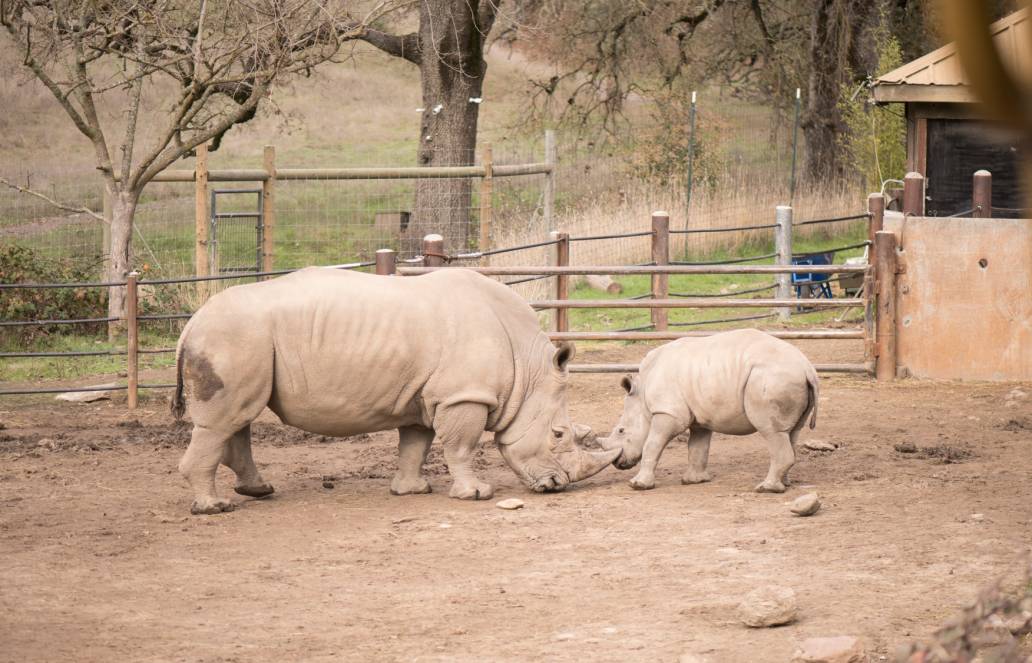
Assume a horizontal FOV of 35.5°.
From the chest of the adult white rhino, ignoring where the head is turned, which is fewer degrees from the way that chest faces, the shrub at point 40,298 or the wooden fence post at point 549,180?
the wooden fence post

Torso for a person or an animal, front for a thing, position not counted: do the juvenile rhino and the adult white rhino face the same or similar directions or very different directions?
very different directions

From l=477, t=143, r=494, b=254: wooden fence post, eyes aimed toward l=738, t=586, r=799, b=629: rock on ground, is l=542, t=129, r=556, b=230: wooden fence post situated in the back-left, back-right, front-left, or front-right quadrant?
back-left

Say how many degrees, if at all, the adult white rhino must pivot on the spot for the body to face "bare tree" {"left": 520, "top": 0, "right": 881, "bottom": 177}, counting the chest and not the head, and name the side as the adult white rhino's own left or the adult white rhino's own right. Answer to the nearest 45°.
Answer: approximately 90° to the adult white rhino's own left

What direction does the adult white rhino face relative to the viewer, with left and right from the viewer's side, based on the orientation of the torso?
facing to the right of the viewer

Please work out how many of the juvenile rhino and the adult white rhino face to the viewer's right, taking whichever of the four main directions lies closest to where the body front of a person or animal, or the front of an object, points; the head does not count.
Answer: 1

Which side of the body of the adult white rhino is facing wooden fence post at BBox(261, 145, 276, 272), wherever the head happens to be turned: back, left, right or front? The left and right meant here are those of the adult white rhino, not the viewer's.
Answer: left

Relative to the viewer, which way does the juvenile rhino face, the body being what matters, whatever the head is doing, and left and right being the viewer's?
facing to the left of the viewer

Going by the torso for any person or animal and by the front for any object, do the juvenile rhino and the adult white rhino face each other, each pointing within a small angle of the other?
yes

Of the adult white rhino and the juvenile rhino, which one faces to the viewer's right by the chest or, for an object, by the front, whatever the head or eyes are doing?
the adult white rhino

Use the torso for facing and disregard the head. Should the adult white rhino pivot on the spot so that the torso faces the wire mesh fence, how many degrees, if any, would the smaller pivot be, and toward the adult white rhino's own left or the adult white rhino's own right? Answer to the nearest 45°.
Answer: approximately 90° to the adult white rhino's own left
